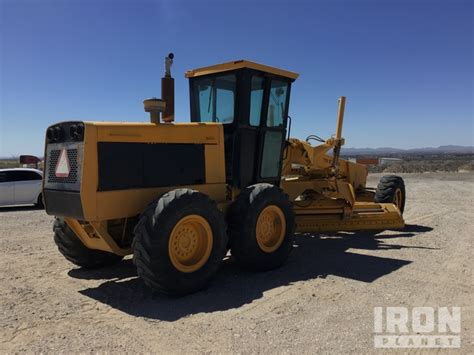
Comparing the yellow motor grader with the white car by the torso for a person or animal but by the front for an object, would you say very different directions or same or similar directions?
very different directions

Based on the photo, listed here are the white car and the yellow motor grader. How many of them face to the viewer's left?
1

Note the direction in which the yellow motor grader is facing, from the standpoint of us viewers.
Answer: facing away from the viewer and to the right of the viewer

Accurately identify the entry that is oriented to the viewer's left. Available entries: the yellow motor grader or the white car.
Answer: the white car

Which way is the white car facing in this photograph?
to the viewer's left
